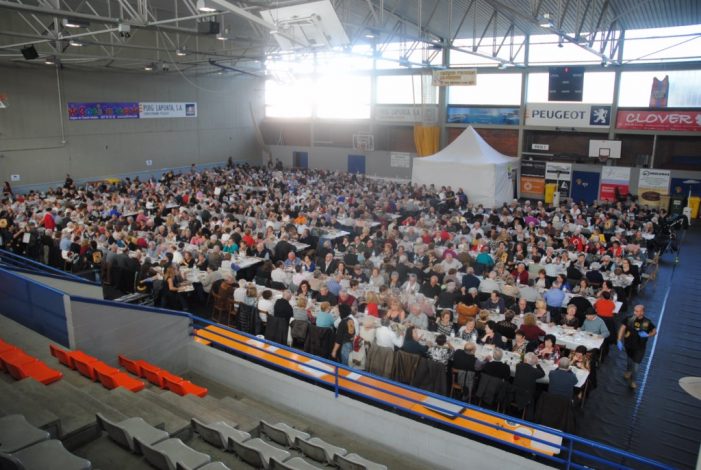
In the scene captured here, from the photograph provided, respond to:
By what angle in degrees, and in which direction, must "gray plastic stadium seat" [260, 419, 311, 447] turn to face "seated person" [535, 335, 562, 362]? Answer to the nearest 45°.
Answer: approximately 45° to its right

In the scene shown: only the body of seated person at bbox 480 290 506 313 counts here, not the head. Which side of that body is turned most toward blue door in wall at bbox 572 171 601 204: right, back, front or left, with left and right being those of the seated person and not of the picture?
back

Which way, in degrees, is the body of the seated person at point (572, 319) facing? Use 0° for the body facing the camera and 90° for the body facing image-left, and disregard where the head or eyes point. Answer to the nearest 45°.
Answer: approximately 45°

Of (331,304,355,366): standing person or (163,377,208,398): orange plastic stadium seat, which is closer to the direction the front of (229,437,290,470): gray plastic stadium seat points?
the standing person

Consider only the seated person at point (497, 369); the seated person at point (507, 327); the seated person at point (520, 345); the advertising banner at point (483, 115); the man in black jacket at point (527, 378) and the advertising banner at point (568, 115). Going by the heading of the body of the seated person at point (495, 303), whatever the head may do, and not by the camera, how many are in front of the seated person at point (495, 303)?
4

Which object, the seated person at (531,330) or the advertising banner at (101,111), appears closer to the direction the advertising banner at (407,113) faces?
the seated person

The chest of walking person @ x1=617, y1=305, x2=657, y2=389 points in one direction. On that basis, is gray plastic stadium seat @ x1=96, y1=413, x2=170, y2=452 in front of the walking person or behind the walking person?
in front

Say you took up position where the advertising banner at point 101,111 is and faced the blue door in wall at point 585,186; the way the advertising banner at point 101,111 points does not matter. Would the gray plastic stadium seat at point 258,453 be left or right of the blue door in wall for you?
right

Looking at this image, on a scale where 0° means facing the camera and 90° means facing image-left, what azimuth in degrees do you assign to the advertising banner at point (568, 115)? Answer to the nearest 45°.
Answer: approximately 0°

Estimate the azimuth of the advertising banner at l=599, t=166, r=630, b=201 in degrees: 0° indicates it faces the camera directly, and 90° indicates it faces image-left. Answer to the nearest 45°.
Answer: approximately 0°

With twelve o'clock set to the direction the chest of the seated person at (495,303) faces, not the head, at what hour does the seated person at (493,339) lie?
the seated person at (493,339) is roughly at 12 o'clock from the seated person at (495,303).
